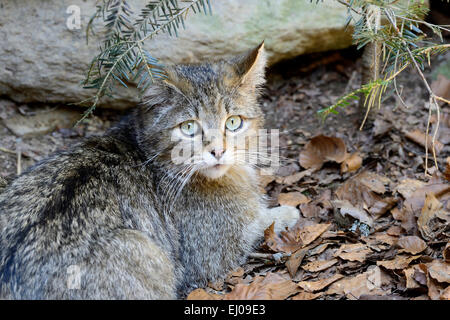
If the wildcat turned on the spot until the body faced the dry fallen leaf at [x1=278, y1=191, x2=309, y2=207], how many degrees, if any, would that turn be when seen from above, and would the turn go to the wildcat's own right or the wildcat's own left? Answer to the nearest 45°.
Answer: approximately 45° to the wildcat's own left

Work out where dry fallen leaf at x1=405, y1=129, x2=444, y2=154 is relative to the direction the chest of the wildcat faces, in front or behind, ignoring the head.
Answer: in front

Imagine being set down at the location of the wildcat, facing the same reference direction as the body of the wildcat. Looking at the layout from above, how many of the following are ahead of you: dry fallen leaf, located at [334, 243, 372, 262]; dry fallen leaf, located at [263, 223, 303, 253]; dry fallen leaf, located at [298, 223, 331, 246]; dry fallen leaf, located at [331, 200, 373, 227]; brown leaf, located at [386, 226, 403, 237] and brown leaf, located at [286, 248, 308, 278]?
6

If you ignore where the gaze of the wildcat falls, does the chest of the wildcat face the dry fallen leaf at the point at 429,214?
yes

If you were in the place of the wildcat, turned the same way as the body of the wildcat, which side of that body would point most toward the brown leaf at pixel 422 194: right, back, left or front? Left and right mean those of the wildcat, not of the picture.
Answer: front

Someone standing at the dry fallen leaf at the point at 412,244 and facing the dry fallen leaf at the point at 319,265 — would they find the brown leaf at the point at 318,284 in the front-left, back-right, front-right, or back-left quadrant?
front-left

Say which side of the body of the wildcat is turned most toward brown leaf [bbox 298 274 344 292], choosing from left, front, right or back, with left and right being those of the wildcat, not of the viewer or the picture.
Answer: front

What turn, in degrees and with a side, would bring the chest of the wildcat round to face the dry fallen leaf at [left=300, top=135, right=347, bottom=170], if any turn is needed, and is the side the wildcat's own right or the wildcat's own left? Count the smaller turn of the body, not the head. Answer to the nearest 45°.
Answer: approximately 45° to the wildcat's own left

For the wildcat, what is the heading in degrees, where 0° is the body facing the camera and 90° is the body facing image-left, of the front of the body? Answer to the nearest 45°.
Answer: approximately 270°

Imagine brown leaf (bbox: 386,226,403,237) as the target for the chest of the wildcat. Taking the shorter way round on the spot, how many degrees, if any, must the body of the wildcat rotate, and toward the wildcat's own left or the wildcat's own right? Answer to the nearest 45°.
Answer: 0° — it already faces it

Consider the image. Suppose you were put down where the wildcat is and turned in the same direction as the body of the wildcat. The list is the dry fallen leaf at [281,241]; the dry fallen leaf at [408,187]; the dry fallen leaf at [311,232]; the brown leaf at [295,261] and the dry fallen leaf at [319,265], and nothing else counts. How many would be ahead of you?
5

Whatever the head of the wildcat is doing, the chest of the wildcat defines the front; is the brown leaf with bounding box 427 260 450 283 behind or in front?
in front

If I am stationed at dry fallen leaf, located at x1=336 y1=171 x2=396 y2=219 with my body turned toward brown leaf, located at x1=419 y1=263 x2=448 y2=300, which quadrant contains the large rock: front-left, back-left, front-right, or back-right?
back-right

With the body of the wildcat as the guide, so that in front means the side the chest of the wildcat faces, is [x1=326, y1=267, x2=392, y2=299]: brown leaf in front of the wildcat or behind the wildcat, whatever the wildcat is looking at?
in front
